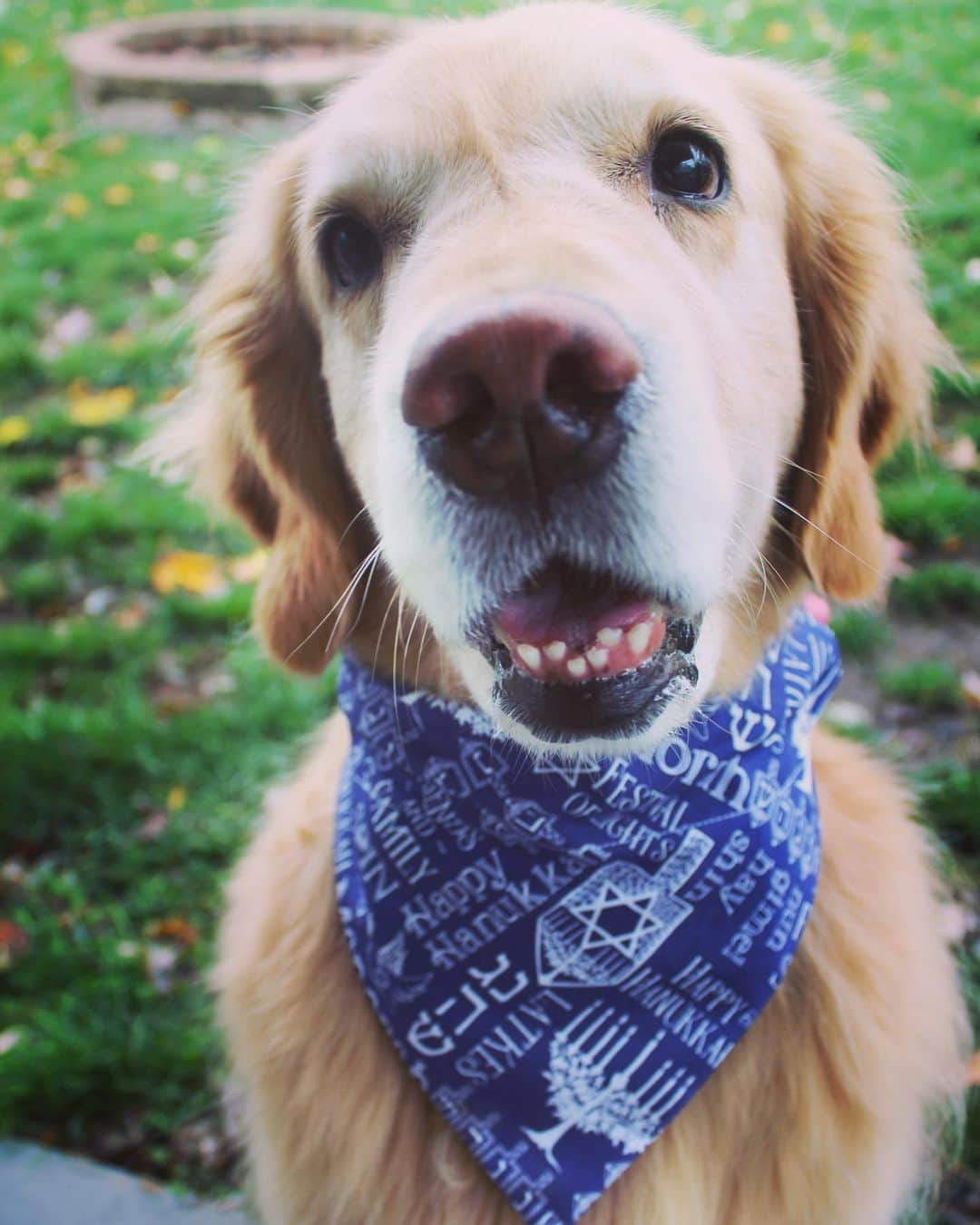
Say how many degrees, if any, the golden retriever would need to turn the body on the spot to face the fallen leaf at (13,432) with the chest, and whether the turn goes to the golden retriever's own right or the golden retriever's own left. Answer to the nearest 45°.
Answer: approximately 135° to the golden retriever's own right

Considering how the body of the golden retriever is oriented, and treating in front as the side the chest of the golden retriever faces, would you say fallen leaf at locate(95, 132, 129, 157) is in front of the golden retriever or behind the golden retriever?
behind

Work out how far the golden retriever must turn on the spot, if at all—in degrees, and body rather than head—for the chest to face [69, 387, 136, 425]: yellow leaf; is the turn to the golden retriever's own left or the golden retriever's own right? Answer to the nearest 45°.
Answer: approximately 135° to the golden retriever's own right

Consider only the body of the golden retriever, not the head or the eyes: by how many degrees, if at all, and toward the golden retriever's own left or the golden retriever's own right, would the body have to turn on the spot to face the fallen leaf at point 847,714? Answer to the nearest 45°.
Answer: approximately 135° to the golden retriever's own left

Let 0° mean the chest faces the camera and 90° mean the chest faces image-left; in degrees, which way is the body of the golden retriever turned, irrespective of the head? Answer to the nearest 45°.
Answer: approximately 0°

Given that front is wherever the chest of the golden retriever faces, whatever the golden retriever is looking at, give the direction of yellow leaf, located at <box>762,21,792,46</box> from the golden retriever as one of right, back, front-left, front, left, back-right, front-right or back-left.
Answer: back
